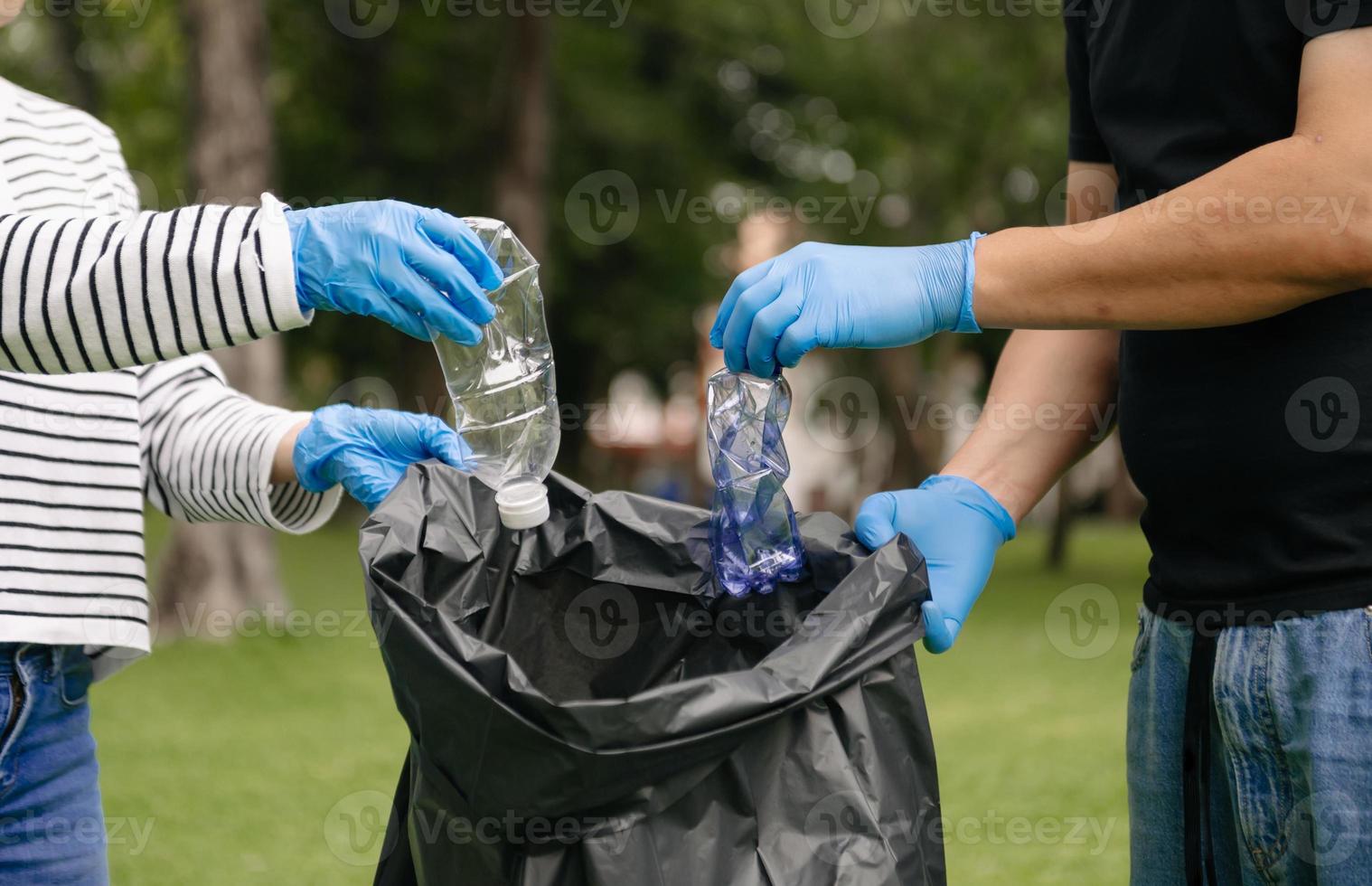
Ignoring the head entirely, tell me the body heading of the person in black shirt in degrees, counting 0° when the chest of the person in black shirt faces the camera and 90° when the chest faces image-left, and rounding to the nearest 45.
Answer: approximately 45°
